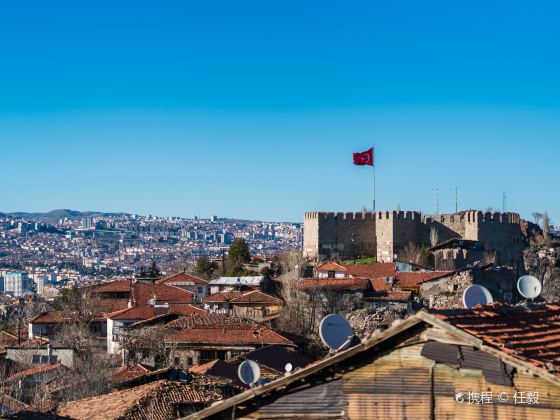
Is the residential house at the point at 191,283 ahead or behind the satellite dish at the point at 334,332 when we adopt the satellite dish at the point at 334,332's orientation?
behind

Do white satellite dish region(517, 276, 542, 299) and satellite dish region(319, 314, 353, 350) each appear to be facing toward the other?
no

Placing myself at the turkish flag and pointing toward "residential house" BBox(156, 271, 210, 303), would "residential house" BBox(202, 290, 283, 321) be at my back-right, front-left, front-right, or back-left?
front-left

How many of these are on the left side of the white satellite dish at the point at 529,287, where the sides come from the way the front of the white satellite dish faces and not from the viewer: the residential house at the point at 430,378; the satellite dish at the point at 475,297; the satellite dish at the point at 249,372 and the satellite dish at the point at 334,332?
0

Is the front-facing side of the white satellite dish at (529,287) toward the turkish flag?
no

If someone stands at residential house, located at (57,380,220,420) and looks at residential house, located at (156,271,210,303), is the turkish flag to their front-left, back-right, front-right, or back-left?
front-right

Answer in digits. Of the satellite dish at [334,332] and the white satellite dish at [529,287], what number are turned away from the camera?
0

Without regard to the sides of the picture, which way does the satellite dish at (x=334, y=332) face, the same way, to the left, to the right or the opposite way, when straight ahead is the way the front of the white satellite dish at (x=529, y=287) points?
the same way

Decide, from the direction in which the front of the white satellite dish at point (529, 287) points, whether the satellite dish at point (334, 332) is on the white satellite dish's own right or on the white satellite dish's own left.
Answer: on the white satellite dish's own right
